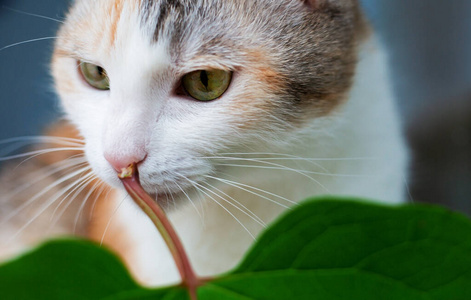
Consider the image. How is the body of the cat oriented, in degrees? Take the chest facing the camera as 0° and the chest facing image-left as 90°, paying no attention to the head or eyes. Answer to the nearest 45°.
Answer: approximately 45°
